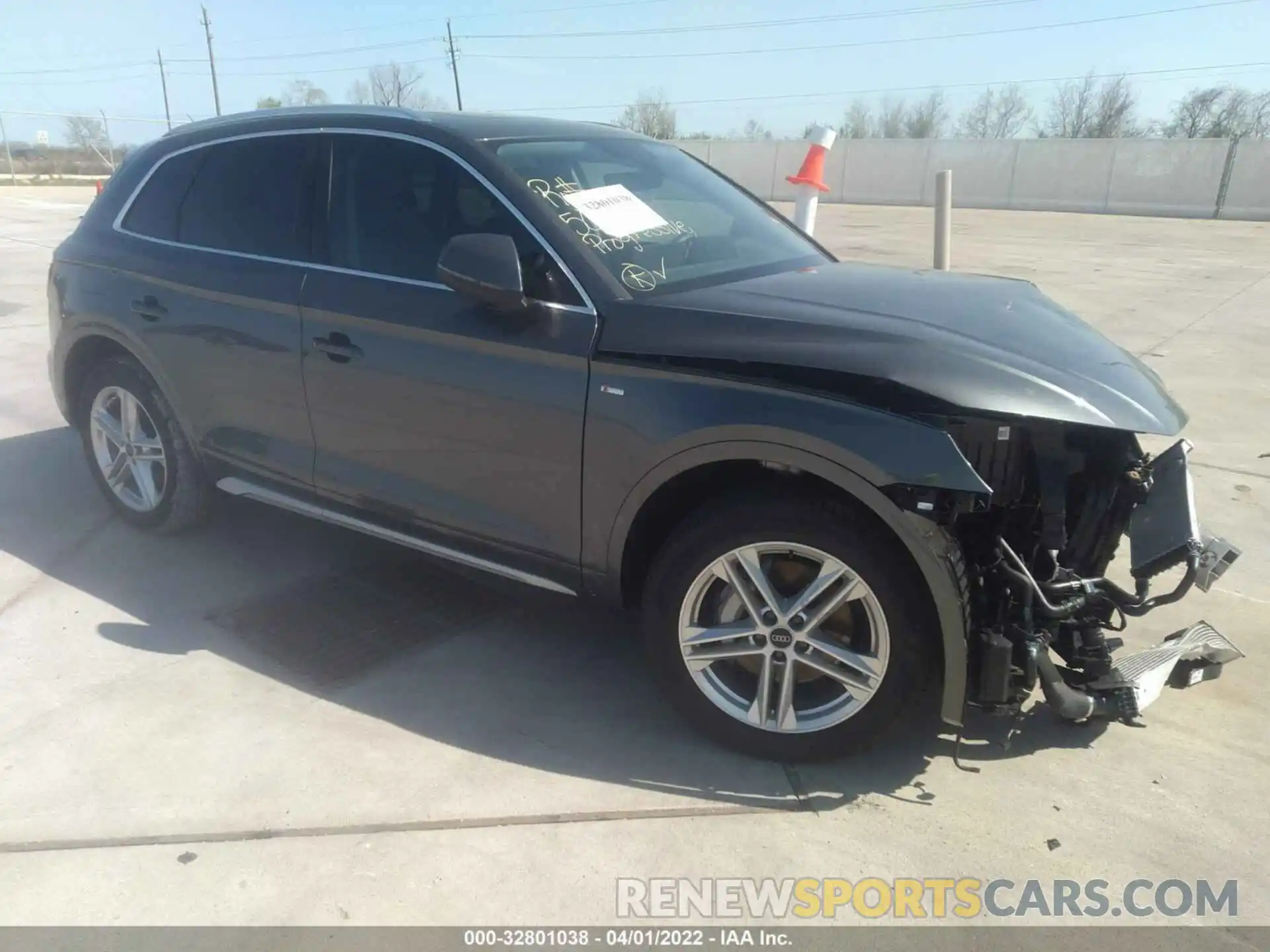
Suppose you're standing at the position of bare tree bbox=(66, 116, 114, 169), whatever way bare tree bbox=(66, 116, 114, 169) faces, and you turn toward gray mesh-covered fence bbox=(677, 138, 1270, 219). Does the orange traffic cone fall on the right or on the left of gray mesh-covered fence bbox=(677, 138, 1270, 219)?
right

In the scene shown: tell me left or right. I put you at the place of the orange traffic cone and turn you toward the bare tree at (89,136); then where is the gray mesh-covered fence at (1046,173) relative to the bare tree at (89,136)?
right

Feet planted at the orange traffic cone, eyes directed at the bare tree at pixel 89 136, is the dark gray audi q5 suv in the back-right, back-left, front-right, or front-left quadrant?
back-left

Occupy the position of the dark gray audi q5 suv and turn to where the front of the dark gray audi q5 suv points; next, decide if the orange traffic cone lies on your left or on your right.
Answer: on your left

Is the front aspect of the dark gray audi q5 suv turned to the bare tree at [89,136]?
no

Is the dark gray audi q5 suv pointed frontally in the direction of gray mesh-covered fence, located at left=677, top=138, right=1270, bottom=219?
no

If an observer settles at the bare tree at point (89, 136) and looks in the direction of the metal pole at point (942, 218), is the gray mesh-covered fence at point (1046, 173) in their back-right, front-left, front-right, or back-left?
front-left

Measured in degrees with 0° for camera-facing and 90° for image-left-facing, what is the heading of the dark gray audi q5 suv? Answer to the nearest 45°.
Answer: approximately 315°

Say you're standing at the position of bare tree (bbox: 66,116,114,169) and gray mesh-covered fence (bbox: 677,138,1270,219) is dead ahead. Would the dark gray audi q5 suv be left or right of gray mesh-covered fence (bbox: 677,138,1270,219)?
right

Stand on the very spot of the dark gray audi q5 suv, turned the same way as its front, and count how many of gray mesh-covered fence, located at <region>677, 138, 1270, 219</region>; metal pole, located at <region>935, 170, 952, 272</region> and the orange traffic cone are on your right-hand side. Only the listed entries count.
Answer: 0

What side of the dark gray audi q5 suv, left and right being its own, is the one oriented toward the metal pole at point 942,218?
left
